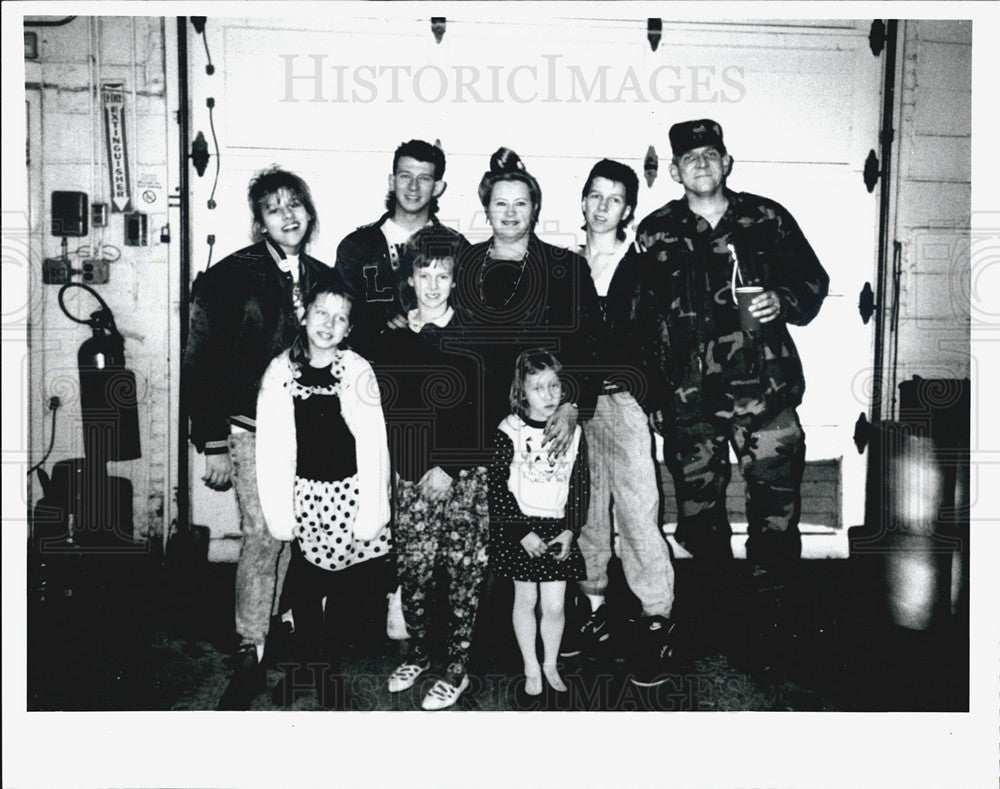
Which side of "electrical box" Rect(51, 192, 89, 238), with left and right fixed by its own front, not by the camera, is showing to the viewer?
front

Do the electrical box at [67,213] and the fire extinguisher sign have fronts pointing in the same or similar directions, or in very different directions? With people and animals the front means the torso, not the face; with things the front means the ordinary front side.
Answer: same or similar directions

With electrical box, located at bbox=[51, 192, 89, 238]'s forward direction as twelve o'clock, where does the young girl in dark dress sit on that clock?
The young girl in dark dress is roughly at 10 o'clock from the electrical box.

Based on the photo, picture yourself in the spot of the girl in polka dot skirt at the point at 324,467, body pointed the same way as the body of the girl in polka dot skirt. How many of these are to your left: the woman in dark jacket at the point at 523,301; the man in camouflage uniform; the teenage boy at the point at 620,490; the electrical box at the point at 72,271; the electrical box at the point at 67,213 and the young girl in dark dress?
4

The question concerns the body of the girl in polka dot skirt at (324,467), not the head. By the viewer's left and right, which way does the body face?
facing the viewer

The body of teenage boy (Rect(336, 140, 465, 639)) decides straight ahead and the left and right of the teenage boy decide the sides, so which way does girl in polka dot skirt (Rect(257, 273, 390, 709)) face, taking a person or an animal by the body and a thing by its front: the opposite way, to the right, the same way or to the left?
the same way

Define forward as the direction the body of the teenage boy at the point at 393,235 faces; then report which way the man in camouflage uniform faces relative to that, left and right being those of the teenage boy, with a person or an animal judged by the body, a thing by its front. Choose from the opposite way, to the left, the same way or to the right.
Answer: the same way

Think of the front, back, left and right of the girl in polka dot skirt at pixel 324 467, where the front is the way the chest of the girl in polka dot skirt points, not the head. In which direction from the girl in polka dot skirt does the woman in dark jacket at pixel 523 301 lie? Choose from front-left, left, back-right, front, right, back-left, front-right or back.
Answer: left

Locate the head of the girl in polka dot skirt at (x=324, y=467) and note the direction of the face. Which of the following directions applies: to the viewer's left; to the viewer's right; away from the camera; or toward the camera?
toward the camera

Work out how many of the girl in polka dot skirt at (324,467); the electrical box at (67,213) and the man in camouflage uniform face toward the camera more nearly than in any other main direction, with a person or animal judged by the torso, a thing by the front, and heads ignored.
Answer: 3

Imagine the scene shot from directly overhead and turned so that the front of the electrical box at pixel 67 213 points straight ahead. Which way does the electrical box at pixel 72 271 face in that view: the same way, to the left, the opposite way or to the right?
the same way

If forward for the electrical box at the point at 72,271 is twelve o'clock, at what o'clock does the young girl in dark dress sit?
The young girl in dark dress is roughly at 10 o'clock from the electrical box.

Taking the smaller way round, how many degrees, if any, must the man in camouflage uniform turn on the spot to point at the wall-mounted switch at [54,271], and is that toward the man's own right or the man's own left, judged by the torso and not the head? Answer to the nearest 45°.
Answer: approximately 90° to the man's own right

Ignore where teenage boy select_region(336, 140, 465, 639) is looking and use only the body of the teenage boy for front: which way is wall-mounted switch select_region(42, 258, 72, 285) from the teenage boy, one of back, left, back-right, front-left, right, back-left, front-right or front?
right

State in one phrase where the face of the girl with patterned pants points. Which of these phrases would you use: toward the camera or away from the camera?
toward the camera

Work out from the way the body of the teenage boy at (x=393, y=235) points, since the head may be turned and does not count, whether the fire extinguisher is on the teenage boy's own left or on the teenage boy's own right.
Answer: on the teenage boy's own right
